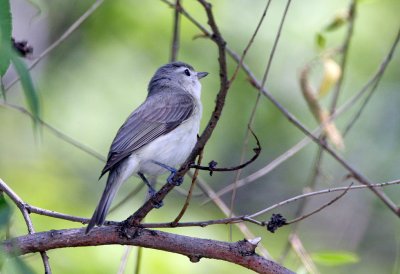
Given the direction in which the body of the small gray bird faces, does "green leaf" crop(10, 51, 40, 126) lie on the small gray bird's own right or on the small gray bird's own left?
on the small gray bird's own right

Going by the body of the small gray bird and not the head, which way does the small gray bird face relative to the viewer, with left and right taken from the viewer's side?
facing to the right of the viewer
